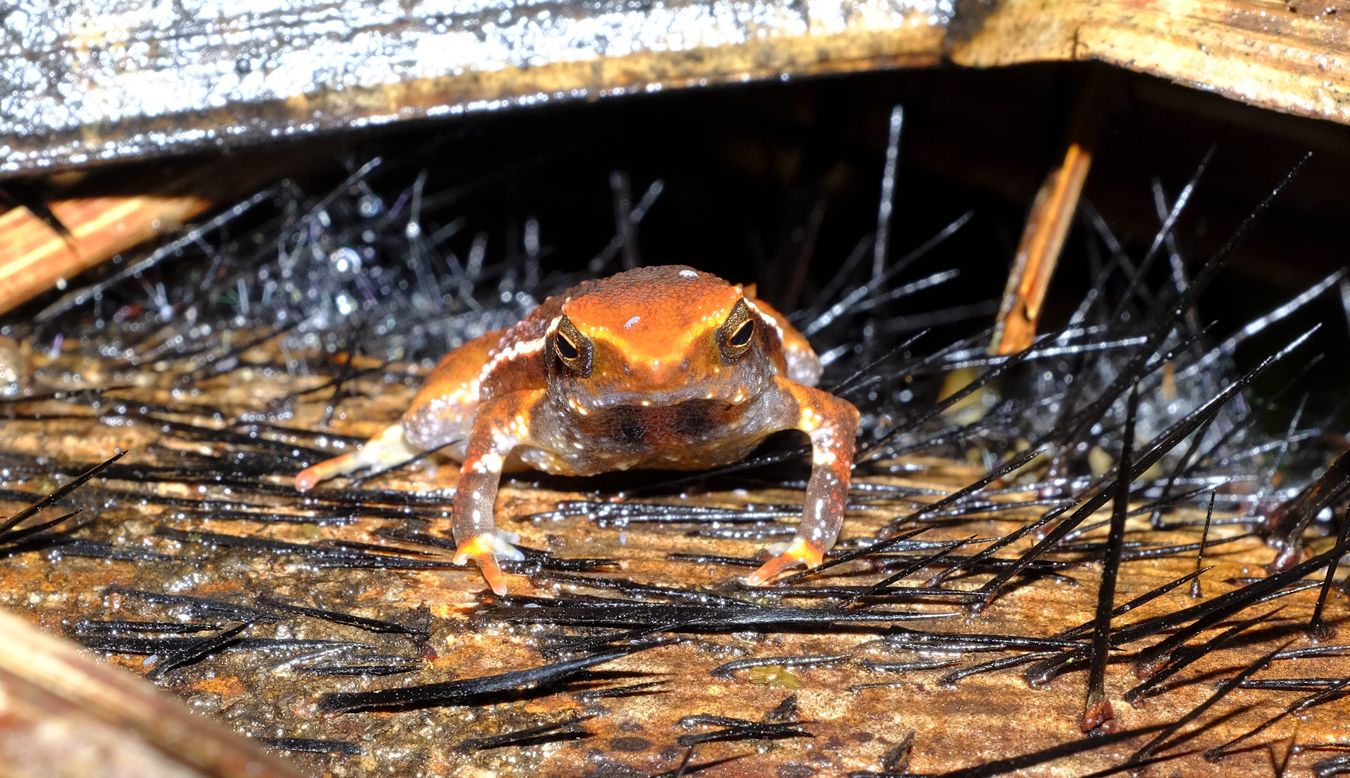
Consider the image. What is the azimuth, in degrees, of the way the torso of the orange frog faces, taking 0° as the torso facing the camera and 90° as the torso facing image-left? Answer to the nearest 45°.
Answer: approximately 0°
